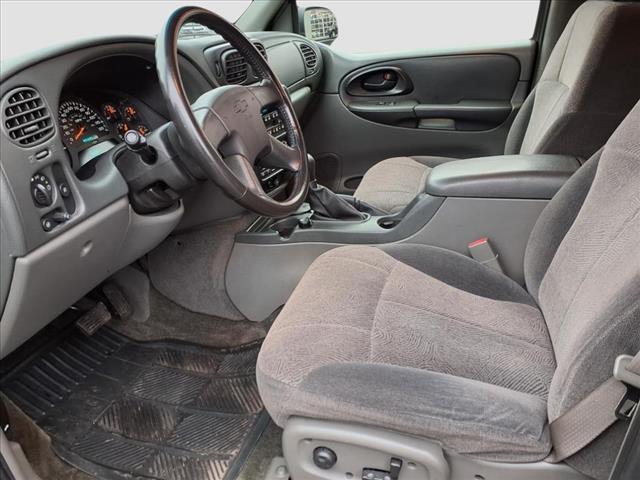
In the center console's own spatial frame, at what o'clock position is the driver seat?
The driver seat is roughly at 9 o'clock from the center console.

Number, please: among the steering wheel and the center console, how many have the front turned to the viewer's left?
1

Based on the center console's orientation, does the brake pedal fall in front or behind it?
in front

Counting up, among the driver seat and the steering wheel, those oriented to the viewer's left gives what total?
1

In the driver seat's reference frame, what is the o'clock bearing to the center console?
The center console is roughly at 3 o'clock from the driver seat.

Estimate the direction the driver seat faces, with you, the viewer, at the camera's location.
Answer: facing to the left of the viewer

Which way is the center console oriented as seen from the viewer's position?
to the viewer's left

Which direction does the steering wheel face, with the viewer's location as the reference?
facing the viewer and to the right of the viewer

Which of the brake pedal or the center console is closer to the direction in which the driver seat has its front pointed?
the brake pedal

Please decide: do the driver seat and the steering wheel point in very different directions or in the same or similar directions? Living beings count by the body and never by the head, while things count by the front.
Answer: very different directions

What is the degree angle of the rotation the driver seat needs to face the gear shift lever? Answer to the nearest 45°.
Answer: approximately 45° to its right
